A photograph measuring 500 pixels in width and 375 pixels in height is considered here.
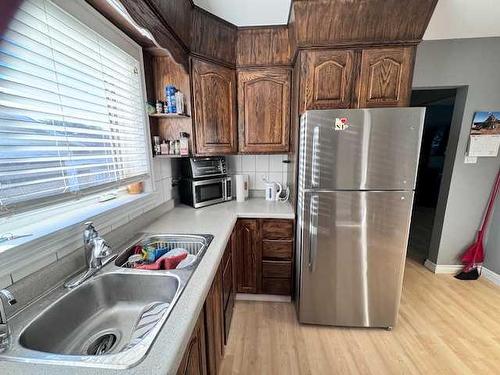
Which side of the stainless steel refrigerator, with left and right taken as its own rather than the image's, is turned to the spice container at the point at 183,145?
right

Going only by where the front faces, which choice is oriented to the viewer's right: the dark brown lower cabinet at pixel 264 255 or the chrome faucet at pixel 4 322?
the chrome faucet

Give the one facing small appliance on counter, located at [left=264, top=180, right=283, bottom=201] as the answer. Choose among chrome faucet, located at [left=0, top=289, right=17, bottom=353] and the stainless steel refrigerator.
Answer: the chrome faucet

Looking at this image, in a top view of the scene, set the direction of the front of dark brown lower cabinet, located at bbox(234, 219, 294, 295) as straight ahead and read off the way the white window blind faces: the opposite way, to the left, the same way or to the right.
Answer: to the left

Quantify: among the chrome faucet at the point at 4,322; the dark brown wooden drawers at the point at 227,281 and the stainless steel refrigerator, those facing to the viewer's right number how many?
2

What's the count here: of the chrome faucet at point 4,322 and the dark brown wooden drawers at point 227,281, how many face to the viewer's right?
2

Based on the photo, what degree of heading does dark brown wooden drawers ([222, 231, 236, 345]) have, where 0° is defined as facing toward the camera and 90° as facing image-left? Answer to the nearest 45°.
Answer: approximately 270°

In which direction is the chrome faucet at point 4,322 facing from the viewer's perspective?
to the viewer's right
